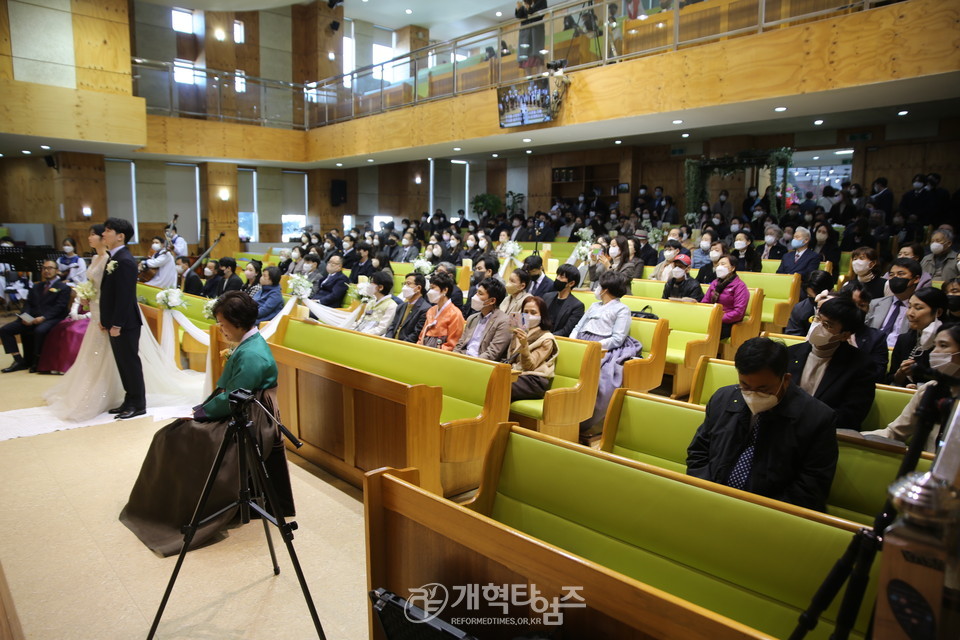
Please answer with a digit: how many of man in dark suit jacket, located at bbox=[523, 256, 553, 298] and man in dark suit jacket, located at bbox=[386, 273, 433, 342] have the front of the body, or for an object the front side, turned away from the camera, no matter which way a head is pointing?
0

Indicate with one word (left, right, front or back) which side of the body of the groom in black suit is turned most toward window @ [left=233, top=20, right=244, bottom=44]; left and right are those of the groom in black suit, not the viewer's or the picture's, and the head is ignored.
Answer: right

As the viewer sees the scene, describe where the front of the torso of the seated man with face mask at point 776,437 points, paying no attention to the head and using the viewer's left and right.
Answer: facing the viewer and to the left of the viewer

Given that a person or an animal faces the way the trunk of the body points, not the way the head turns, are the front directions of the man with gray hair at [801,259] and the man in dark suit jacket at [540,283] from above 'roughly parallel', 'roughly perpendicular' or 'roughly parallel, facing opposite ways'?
roughly parallel

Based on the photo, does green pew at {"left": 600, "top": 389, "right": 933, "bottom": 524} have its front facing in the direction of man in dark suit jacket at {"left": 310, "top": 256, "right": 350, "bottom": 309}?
no

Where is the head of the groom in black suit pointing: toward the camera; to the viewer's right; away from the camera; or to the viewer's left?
to the viewer's left

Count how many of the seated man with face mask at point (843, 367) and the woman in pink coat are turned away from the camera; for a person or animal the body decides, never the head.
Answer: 0

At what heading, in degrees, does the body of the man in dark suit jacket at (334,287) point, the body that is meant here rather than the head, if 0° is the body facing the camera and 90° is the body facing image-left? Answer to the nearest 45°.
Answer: approximately 45°

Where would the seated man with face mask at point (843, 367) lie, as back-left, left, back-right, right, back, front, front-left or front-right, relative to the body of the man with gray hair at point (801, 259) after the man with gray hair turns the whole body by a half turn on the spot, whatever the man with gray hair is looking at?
back-right

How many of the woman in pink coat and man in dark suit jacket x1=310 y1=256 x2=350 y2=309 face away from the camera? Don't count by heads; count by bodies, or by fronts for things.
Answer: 0

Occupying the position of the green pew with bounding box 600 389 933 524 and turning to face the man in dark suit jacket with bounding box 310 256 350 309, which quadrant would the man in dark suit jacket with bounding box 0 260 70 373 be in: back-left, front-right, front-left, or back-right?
front-left

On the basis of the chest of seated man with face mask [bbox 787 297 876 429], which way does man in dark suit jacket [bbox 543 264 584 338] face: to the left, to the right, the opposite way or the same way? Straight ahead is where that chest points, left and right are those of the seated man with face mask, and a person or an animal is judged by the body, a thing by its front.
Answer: the same way

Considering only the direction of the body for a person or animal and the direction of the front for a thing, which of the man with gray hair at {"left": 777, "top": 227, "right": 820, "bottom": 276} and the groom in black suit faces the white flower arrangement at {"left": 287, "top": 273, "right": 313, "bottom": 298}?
the man with gray hair

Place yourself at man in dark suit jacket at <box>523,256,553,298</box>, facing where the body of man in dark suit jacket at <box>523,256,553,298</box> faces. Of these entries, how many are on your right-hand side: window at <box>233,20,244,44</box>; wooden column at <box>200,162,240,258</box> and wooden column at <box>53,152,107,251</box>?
3

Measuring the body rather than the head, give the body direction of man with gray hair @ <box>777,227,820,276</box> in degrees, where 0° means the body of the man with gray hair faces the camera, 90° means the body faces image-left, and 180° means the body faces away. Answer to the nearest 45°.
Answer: approximately 45°

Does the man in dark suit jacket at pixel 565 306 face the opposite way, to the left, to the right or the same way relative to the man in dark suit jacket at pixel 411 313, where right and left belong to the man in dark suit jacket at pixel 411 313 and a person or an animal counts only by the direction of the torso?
the same way

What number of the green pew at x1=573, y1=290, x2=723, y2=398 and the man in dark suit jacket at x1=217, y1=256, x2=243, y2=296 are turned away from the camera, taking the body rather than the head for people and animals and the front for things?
0
